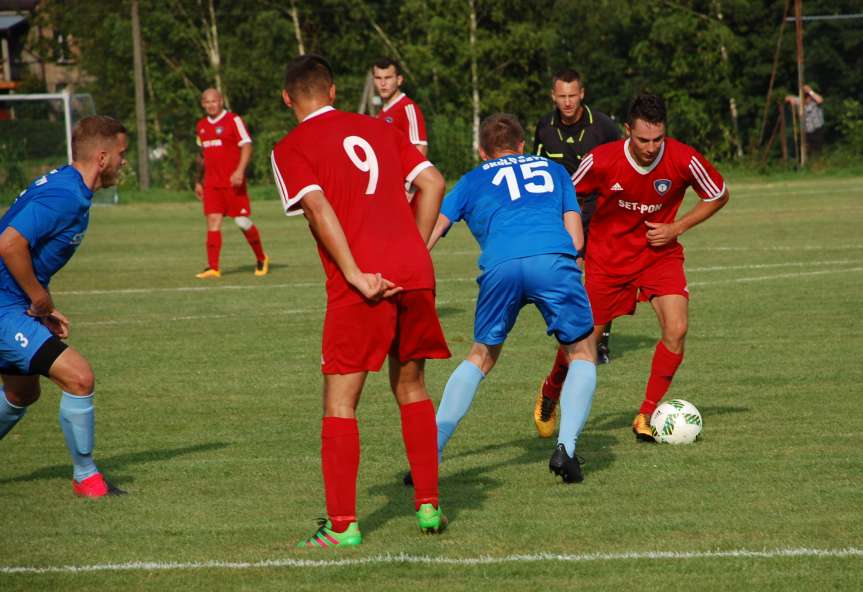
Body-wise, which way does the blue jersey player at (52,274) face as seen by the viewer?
to the viewer's right

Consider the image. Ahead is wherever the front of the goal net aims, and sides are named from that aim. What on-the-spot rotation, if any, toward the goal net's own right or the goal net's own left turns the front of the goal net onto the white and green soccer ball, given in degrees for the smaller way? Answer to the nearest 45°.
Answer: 0° — it already faces it

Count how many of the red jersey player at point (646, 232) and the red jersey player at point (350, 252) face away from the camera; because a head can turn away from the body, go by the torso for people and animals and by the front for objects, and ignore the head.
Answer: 1

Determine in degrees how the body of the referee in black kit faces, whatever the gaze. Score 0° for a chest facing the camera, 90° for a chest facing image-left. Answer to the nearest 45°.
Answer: approximately 0°

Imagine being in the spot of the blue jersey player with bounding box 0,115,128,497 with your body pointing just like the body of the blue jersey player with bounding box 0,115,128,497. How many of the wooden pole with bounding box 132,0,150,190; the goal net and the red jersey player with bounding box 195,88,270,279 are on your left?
3

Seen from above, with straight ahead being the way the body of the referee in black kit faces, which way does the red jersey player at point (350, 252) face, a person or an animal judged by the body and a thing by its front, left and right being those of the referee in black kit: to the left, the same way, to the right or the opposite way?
the opposite way

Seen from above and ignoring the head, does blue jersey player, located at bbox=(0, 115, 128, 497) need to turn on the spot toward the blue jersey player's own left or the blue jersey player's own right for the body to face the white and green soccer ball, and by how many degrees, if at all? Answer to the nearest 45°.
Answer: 0° — they already face it

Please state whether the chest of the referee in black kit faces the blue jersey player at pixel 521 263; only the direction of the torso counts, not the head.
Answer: yes

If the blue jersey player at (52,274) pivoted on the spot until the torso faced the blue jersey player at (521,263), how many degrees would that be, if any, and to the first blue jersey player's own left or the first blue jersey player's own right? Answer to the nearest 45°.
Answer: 0° — they already face them
